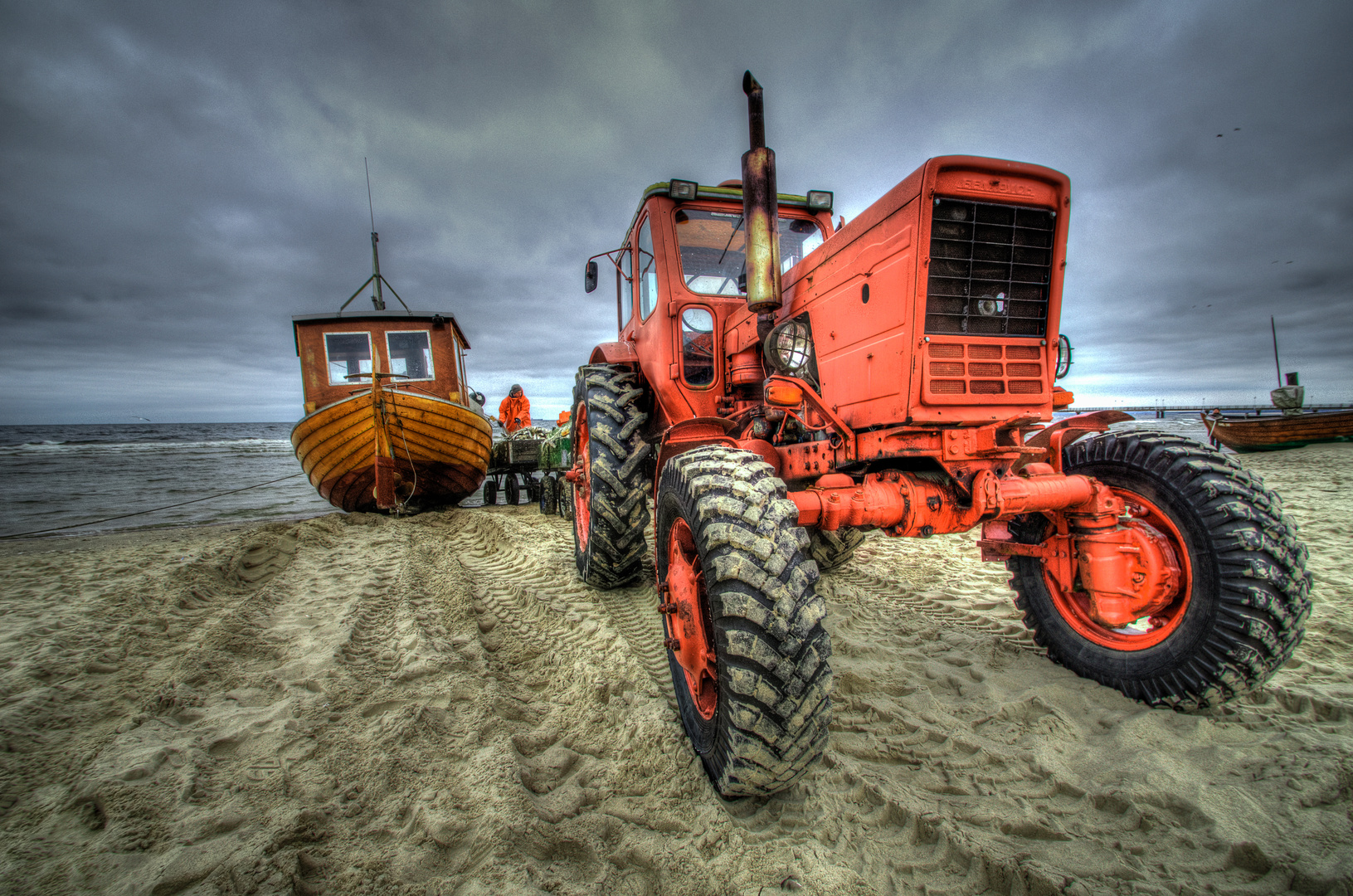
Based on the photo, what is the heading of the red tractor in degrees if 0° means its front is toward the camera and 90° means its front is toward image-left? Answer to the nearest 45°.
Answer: approximately 315°

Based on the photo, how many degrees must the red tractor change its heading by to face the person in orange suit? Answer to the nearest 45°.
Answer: approximately 180°

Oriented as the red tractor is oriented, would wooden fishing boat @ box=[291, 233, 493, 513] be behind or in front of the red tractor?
behind

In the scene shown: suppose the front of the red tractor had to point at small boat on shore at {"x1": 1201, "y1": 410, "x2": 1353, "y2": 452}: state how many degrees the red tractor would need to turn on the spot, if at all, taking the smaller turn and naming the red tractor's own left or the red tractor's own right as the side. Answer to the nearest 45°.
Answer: approximately 90° to the red tractor's own left
